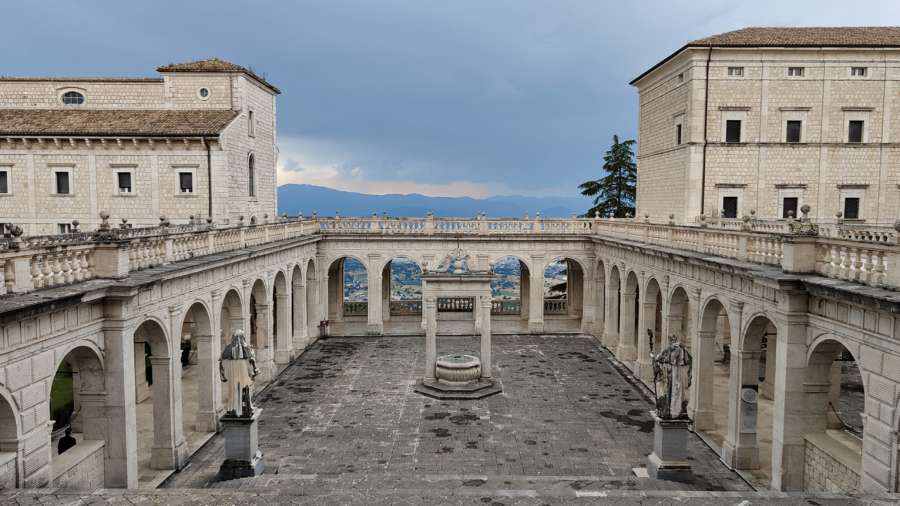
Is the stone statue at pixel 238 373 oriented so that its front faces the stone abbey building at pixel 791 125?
no

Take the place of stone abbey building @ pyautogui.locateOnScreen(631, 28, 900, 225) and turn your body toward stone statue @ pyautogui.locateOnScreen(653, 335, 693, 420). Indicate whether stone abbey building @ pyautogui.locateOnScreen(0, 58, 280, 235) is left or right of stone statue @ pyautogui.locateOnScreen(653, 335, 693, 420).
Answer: right

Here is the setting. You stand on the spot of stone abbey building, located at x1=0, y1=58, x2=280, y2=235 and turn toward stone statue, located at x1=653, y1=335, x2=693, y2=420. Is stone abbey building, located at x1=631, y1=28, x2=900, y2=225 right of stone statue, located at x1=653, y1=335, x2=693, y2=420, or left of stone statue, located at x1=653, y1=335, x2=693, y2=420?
left

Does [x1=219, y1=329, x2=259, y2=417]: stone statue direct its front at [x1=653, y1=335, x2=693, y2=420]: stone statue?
no

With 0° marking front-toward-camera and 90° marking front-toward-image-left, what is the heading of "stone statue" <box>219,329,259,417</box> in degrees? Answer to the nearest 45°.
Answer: approximately 180°

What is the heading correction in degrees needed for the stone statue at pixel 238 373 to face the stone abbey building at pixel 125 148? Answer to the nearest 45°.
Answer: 0° — it already faces it
